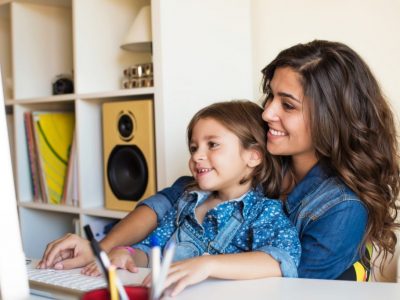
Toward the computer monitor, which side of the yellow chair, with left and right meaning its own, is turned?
front

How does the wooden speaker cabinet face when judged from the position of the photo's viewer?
facing the viewer and to the left of the viewer

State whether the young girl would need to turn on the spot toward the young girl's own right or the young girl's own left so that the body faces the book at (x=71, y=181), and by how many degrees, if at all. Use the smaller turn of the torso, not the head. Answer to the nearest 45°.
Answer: approximately 90° to the young girl's own right

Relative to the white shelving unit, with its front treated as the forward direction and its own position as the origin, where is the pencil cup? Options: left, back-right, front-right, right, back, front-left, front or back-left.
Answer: front-left

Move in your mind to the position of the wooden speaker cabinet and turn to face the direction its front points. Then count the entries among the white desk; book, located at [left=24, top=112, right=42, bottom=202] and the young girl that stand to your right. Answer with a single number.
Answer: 1

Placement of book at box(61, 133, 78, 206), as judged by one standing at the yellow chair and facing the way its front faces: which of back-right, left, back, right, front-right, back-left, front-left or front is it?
right

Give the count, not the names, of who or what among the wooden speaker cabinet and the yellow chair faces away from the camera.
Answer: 0

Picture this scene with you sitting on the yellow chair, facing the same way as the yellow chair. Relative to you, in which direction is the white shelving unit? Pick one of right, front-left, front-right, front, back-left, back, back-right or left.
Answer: right

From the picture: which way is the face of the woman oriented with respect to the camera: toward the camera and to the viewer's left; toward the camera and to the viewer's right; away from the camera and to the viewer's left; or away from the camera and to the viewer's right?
toward the camera and to the viewer's left

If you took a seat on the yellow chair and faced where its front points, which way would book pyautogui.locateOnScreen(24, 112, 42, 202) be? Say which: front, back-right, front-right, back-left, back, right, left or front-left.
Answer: right

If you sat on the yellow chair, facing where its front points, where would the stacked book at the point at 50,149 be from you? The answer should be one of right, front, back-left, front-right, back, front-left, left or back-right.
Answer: right

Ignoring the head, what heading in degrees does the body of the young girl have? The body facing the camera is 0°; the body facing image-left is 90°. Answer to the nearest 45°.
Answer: approximately 45°
